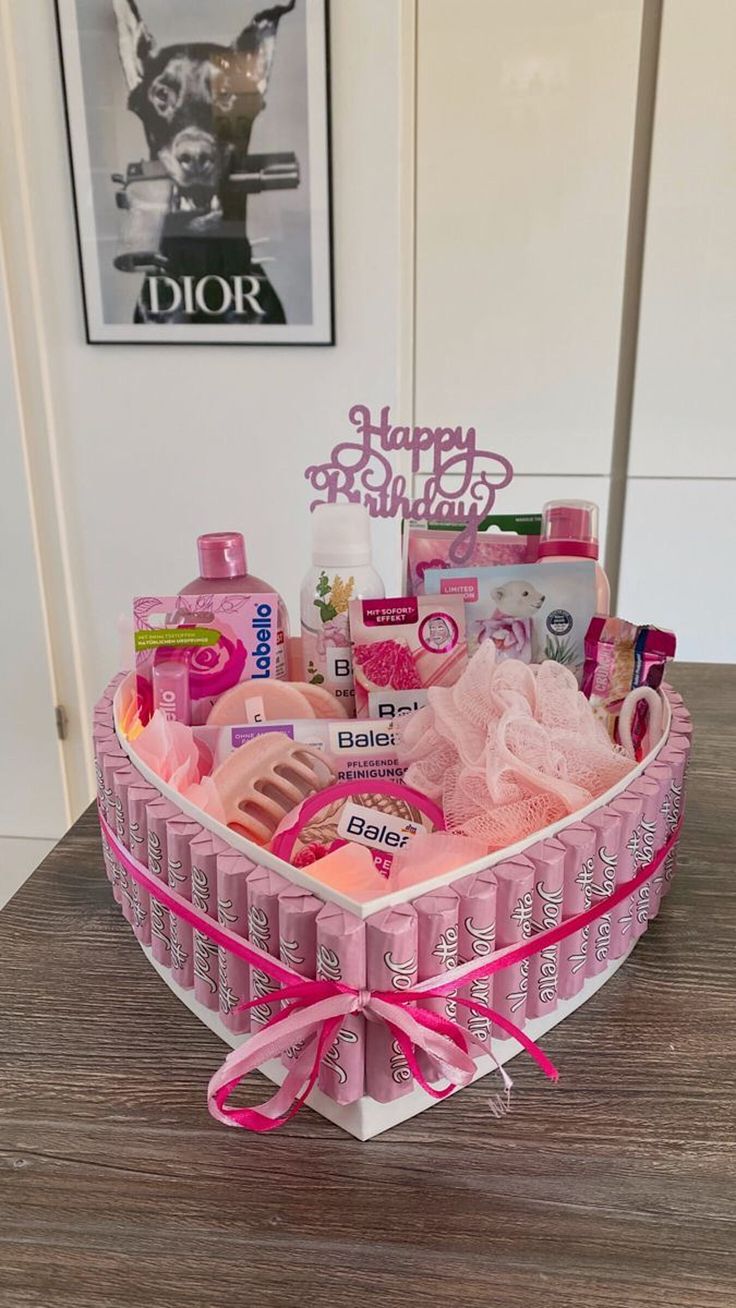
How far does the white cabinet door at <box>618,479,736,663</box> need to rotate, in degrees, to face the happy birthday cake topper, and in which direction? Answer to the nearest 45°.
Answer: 0° — it already faces it

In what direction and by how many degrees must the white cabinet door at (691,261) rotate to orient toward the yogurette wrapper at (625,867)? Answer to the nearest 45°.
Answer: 0° — it already faces it

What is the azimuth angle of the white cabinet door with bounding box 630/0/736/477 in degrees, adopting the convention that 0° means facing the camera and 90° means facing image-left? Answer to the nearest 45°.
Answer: approximately 0°

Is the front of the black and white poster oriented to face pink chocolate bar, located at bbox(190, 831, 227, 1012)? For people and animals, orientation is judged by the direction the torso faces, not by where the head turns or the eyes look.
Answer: yes

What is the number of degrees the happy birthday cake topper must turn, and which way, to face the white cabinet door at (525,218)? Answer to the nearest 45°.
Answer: approximately 180°

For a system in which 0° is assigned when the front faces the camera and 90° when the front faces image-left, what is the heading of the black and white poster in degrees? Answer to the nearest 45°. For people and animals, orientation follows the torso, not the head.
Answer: approximately 0°
